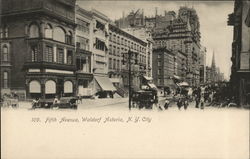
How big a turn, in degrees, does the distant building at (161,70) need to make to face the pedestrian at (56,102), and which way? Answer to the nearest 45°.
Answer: approximately 135° to its right

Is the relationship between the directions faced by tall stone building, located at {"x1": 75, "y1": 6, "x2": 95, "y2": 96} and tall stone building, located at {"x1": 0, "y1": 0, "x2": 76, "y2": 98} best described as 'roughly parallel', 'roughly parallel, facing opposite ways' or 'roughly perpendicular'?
roughly parallel

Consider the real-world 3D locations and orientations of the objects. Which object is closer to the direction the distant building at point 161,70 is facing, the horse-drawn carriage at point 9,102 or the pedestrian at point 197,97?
the pedestrian

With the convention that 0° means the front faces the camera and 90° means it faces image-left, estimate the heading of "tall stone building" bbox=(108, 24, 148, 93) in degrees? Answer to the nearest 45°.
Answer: approximately 315°

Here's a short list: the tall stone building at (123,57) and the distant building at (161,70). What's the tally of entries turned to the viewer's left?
0

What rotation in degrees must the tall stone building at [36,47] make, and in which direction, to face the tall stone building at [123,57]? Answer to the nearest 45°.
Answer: approximately 45° to its left

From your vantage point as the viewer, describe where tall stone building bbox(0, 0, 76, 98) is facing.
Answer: facing the viewer and to the right of the viewer

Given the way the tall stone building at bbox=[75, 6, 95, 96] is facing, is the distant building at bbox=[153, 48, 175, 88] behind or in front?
in front

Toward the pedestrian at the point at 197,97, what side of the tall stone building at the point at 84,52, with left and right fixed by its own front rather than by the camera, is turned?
front

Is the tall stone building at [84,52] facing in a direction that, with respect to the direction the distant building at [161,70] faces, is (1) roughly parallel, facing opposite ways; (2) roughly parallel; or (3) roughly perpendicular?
roughly parallel

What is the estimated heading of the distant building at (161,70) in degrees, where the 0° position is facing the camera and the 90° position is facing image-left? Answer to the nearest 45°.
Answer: approximately 315°
